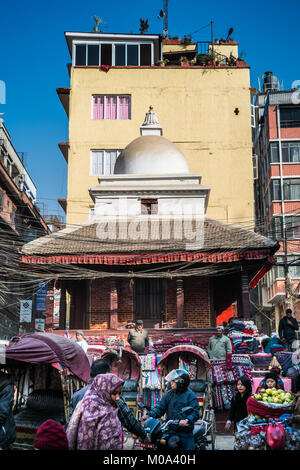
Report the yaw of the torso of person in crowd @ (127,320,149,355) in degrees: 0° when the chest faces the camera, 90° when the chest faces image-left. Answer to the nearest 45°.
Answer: approximately 0°

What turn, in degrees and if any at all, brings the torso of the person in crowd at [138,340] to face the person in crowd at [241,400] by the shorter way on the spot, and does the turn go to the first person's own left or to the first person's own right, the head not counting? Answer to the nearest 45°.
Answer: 0° — they already face them

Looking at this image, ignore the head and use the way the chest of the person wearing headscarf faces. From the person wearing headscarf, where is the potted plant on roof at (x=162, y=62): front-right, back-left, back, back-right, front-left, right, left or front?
left

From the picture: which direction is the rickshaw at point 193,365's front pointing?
toward the camera

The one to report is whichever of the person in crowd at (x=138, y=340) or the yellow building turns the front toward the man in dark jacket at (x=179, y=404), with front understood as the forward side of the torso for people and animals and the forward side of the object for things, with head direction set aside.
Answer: the person in crowd

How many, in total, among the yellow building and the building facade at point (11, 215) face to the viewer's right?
1

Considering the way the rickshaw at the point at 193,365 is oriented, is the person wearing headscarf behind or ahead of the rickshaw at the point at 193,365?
ahead

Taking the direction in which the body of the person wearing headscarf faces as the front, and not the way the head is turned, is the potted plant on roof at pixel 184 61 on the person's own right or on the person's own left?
on the person's own left

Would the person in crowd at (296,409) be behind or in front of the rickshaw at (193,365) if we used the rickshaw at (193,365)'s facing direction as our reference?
in front
